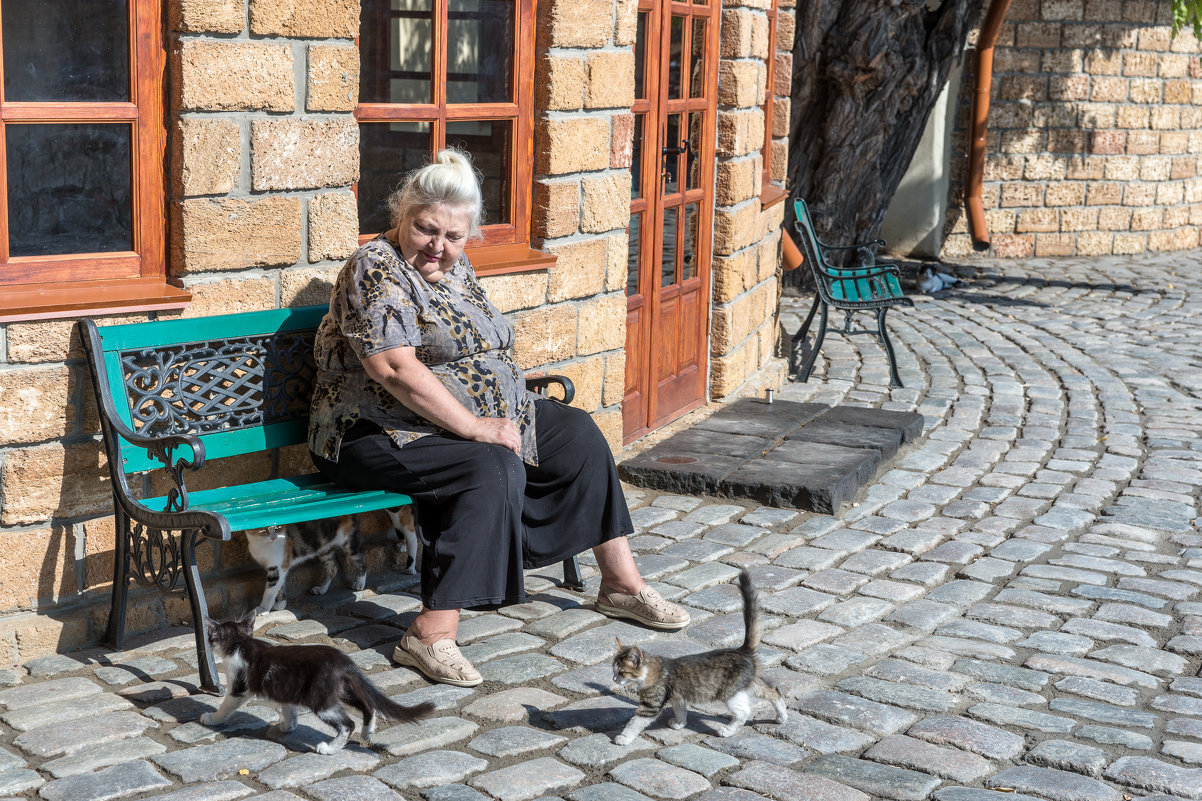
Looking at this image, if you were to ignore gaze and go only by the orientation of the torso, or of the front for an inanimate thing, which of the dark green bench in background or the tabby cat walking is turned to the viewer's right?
the dark green bench in background

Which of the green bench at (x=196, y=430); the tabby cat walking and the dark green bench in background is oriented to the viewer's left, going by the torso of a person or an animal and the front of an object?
the tabby cat walking

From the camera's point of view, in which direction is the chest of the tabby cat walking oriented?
to the viewer's left

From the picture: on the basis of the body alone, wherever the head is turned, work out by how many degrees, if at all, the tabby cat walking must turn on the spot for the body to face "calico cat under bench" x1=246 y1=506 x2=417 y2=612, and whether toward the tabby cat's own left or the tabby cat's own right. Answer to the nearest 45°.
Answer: approximately 45° to the tabby cat's own right

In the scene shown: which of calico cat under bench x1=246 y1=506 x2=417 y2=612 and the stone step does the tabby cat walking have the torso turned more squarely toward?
the calico cat under bench

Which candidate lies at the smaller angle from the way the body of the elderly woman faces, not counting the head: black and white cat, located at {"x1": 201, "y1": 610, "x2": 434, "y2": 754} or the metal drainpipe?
the black and white cat

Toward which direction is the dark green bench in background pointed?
to the viewer's right

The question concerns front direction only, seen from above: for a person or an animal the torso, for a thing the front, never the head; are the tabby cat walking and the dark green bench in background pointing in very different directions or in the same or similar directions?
very different directions

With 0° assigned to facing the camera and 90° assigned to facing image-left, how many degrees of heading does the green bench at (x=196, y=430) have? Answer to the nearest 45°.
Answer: approximately 315°
